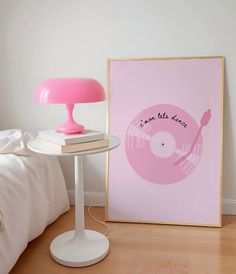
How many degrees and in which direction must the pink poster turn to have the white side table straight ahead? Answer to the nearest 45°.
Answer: approximately 45° to its right

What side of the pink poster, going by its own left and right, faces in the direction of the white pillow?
right

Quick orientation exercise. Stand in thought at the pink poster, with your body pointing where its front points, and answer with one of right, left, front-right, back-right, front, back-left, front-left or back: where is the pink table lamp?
front-right

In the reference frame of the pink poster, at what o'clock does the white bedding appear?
The white bedding is roughly at 2 o'clock from the pink poster.

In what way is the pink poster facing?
toward the camera
